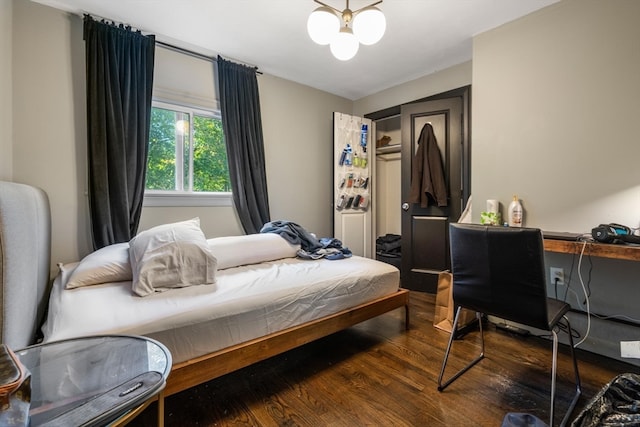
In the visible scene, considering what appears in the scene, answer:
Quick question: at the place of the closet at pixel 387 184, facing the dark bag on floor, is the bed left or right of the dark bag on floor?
right

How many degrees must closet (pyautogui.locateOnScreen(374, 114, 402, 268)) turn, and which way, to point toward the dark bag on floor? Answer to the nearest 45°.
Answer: approximately 45° to its left

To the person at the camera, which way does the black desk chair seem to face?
facing away from the viewer and to the right of the viewer

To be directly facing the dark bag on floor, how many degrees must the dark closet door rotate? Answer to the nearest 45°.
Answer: approximately 45° to its left

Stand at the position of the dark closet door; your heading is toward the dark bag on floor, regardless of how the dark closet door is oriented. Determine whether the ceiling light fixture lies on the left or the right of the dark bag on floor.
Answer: right

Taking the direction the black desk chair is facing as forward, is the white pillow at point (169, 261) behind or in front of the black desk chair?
behind

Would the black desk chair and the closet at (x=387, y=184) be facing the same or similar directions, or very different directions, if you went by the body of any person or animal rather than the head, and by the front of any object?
very different directions

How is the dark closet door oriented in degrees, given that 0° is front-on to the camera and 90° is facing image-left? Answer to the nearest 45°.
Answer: approximately 45°

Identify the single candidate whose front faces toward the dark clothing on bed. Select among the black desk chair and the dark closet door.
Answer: the dark closet door

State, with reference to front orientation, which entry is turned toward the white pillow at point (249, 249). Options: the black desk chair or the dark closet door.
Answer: the dark closet door

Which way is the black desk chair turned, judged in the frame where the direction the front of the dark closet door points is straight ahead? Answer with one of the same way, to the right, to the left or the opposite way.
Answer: the opposite way

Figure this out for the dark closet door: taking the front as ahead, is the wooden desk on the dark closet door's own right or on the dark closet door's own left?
on the dark closet door's own left

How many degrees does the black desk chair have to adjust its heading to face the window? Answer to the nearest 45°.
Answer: approximately 135° to its left
